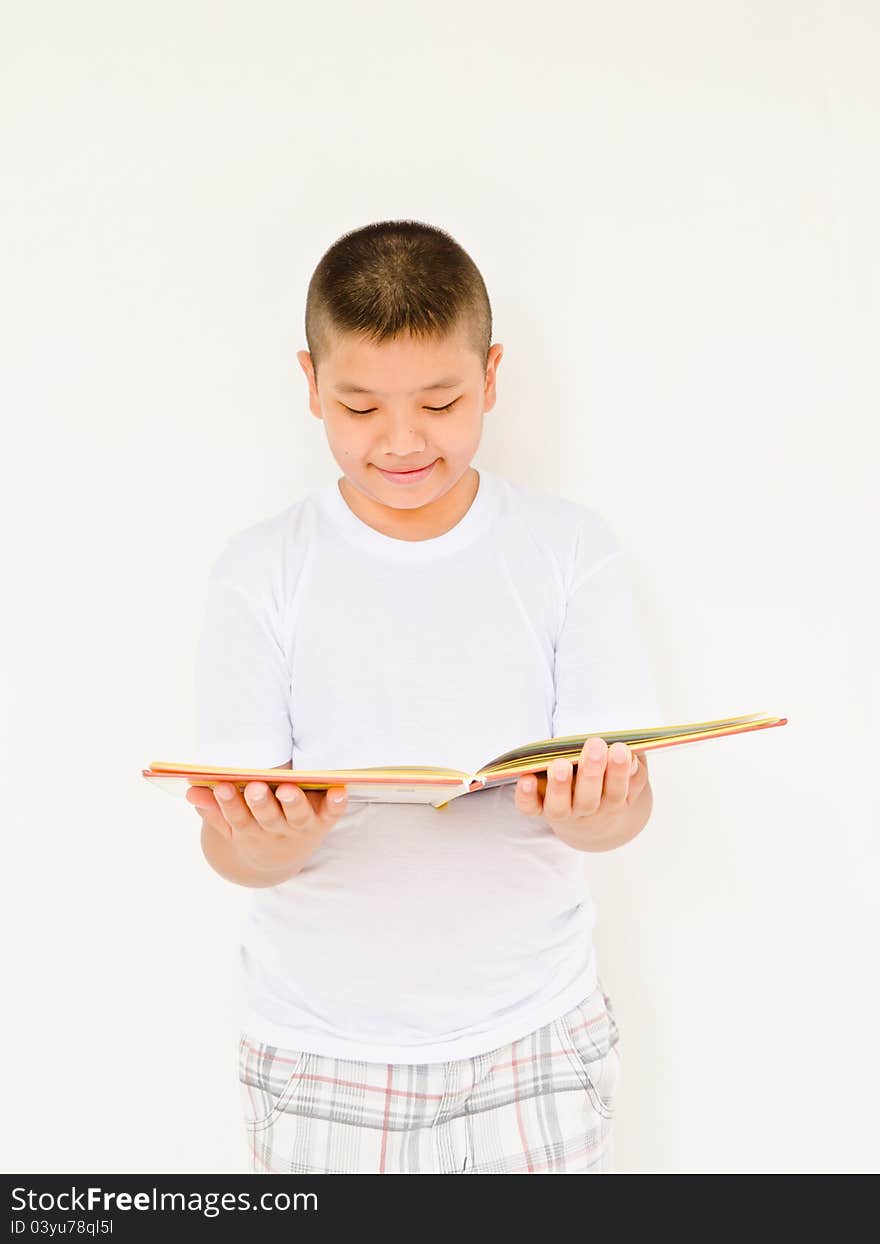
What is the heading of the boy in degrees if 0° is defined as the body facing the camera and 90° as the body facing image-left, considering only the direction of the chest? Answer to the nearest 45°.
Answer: approximately 0°
